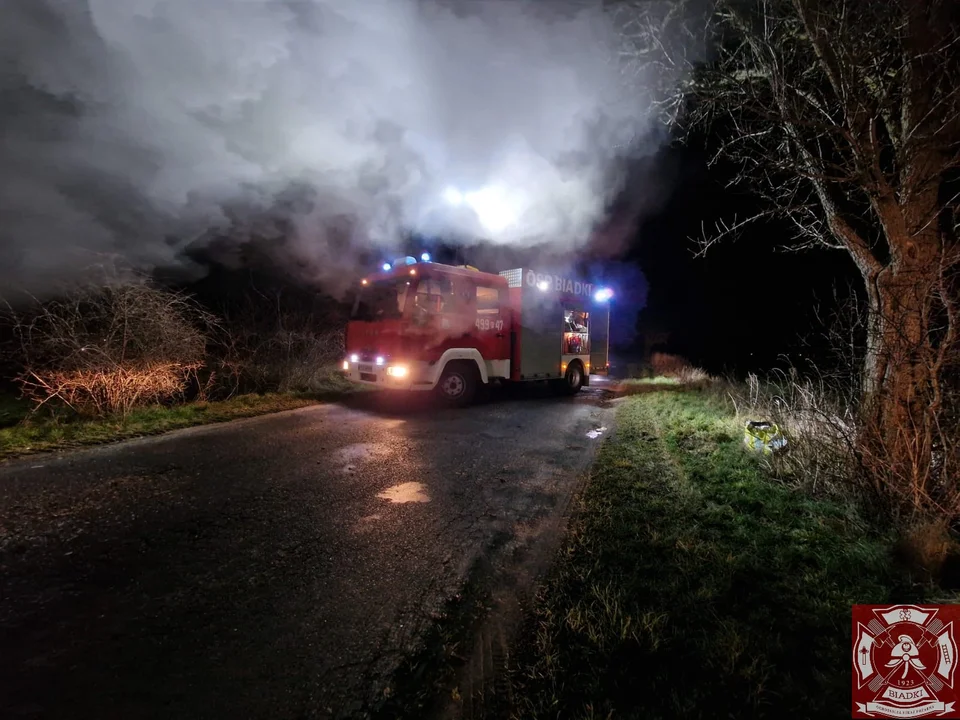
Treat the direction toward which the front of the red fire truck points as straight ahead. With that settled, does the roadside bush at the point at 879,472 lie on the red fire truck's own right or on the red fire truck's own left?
on the red fire truck's own left

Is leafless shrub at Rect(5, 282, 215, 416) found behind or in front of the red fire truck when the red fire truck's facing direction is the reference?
in front

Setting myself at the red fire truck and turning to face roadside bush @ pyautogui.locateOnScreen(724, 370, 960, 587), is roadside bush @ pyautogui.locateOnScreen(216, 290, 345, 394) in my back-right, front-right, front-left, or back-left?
back-right

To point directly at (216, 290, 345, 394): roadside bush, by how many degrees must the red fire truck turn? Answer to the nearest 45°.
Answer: approximately 90° to its right

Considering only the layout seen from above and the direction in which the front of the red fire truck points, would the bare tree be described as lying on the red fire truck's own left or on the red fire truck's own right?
on the red fire truck's own left

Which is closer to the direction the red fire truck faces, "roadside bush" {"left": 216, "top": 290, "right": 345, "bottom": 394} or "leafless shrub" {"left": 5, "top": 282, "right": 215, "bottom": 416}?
the leafless shrub

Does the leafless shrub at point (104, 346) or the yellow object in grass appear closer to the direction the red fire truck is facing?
the leafless shrub

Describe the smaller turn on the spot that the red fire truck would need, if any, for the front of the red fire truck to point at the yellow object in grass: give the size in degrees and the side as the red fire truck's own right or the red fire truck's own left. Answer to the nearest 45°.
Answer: approximately 90° to the red fire truck's own left

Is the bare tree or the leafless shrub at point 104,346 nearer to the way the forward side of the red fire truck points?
the leafless shrub

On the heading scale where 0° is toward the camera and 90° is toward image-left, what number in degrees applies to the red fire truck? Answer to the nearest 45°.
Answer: approximately 45°
